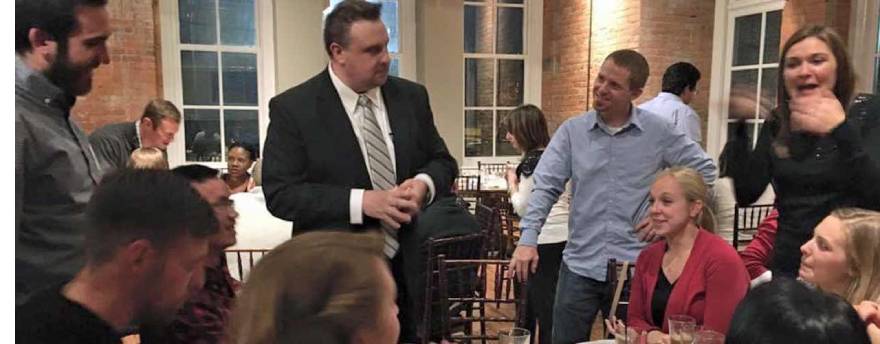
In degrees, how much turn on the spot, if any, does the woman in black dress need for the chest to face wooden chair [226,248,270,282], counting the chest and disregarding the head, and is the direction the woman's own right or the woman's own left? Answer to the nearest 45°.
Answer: approximately 45° to the woman's own right

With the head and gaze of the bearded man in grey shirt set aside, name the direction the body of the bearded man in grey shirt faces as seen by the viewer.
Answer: to the viewer's right

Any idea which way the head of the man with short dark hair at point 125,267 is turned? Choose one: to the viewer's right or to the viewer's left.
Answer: to the viewer's right

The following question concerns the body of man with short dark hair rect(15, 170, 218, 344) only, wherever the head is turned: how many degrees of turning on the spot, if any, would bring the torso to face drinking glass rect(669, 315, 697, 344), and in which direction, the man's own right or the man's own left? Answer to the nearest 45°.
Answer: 0° — they already face it

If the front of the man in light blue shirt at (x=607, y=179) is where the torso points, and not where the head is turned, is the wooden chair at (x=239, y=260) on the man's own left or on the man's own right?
on the man's own right

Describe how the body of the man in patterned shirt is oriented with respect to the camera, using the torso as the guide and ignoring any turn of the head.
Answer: to the viewer's right

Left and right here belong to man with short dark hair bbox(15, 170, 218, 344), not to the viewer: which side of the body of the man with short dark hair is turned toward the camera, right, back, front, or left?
right

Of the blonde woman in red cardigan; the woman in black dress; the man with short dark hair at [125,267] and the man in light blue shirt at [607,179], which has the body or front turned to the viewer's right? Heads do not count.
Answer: the man with short dark hair
